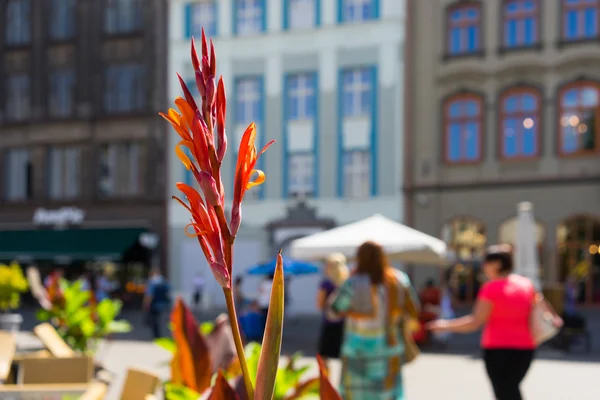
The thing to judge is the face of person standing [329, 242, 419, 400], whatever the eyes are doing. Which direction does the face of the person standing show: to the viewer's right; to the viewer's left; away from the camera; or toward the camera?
away from the camera

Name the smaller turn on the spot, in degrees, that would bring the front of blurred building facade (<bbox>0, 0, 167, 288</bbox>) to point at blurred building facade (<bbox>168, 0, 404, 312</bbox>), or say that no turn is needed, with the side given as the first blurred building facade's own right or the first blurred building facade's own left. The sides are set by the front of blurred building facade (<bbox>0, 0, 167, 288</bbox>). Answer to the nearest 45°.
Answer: approximately 45° to the first blurred building facade's own left

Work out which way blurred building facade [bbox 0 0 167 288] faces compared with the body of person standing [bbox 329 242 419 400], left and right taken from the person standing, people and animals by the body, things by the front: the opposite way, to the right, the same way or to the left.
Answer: the opposite way

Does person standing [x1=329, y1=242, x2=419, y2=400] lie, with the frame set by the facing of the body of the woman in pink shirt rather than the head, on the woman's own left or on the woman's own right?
on the woman's own left

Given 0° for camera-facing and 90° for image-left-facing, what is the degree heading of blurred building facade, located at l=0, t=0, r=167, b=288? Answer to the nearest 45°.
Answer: approximately 0°

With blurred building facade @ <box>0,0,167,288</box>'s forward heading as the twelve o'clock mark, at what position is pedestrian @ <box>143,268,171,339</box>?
The pedestrian is roughly at 12 o'clock from the blurred building facade.

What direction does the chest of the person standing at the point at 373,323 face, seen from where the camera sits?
away from the camera

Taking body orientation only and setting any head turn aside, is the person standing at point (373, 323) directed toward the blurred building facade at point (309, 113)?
yes
